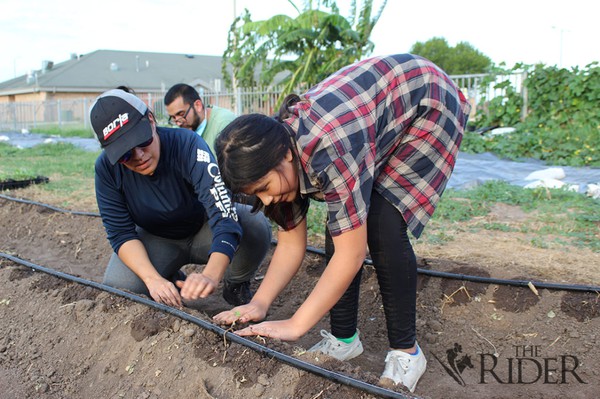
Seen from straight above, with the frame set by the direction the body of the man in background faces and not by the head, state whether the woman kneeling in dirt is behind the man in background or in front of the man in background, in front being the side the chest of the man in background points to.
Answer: in front

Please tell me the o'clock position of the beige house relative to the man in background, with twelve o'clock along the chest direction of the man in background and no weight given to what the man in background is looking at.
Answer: The beige house is roughly at 4 o'clock from the man in background.

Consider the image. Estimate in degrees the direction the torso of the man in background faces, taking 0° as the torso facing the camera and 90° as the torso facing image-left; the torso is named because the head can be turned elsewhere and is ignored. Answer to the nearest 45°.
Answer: approximately 45°

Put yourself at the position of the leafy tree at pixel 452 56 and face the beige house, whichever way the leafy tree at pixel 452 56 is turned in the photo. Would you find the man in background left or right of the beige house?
left

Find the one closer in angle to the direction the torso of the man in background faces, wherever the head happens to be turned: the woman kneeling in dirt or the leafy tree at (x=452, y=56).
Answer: the woman kneeling in dirt

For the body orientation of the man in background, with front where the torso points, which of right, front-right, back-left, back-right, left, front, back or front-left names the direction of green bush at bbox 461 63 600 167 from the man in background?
back

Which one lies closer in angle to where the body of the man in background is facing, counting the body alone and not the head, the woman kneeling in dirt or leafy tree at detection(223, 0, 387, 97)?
the woman kneeling in dirt

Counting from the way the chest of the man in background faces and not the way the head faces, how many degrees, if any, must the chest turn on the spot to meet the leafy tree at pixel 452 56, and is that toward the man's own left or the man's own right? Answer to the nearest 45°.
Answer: approximately 180°

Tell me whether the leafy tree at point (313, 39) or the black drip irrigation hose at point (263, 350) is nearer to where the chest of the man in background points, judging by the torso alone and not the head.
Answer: the black drip irrigation hose
